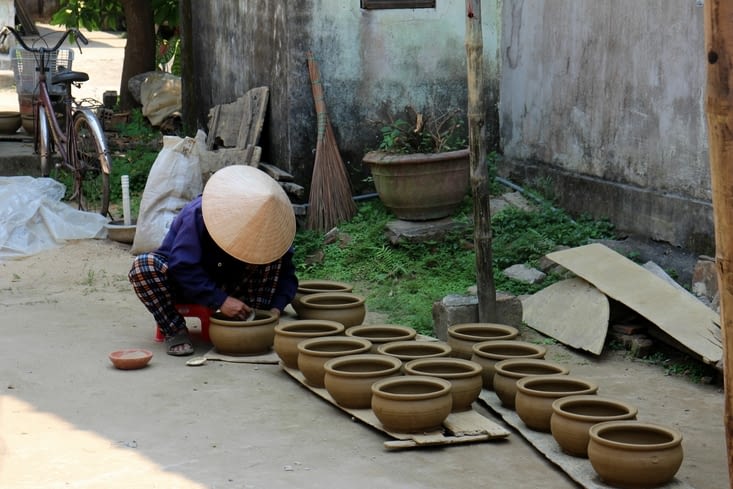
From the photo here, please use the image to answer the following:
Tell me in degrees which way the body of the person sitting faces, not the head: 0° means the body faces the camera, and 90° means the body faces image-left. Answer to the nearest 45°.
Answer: approximately 315°

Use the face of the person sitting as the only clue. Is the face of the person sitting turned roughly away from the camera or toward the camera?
toward the camera

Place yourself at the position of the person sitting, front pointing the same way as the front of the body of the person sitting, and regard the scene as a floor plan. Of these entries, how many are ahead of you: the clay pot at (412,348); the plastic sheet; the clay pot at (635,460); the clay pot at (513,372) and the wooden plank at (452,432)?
4

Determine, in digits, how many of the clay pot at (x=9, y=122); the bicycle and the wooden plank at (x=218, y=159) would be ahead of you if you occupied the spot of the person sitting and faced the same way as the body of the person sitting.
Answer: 0

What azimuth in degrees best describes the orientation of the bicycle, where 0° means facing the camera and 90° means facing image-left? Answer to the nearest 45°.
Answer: approximately 135°

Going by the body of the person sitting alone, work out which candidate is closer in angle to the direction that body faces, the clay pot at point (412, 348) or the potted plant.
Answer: the clay pot

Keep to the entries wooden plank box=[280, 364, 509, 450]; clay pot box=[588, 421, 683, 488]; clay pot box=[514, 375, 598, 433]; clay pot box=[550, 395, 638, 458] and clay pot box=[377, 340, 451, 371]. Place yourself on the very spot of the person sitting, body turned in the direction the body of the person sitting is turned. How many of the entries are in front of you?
5

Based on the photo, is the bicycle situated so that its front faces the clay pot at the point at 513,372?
no

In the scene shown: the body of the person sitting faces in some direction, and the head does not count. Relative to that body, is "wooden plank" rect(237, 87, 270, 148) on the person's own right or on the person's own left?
on the person's own left

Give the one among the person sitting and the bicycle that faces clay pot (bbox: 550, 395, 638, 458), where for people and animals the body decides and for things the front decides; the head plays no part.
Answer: the person sitting

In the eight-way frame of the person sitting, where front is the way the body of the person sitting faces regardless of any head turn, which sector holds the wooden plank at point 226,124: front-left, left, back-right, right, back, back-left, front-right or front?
back-left
